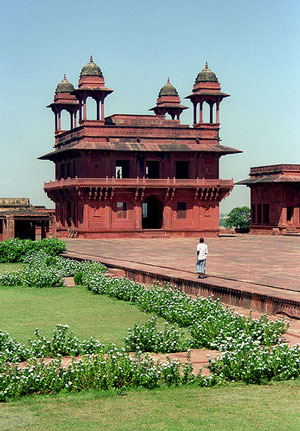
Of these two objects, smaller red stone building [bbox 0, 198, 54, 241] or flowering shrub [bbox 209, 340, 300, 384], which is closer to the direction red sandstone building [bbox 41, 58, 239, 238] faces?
the flowering shrub

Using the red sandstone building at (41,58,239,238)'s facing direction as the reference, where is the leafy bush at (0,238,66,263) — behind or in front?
in front

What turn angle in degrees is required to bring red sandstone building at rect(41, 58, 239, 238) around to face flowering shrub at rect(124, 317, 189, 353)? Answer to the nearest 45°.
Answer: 0° — it already faces it

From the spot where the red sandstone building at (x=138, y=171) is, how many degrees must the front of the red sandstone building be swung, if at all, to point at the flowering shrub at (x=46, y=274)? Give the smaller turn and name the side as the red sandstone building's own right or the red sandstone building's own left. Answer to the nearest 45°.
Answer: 0° — it already faces it

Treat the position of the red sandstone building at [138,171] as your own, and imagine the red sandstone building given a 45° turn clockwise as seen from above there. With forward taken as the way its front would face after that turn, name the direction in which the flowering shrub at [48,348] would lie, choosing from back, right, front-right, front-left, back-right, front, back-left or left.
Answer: front-left

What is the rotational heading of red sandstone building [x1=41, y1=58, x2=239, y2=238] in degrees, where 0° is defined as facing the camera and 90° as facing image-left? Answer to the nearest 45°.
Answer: approximately 0°

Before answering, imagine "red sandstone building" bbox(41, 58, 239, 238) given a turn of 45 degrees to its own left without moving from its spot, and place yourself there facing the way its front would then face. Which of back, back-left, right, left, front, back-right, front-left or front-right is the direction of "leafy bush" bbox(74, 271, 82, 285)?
front-right

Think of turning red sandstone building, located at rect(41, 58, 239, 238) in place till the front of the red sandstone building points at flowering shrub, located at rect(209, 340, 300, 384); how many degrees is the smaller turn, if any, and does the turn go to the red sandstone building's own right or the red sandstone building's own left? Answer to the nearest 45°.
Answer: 0° — it already faces it
